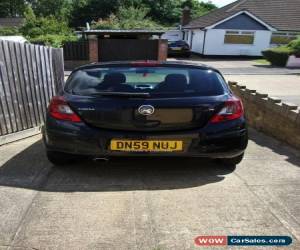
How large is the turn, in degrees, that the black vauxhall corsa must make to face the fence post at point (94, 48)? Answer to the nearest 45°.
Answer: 0° — it already faces it

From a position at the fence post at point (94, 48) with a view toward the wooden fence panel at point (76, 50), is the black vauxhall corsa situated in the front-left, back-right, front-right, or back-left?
back-left

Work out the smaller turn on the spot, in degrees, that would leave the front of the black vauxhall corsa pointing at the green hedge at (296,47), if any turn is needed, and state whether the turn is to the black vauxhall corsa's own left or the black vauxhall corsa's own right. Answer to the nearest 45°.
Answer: approximately 45° to the black vauxhall corsa's own right

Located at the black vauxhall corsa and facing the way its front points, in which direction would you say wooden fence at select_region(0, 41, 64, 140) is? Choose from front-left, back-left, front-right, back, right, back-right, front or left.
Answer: front-left

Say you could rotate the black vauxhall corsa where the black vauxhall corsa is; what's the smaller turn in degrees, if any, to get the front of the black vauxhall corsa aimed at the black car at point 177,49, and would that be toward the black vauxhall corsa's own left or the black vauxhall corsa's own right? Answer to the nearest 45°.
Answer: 0° — it already faces it

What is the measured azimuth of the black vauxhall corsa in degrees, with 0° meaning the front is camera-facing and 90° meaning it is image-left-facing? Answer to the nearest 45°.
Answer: approximately 180°

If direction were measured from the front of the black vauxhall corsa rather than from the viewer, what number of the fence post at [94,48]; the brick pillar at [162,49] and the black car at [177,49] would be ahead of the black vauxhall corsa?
3

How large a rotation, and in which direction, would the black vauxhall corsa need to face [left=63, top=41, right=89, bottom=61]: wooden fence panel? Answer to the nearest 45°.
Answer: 0° — it already faces it
